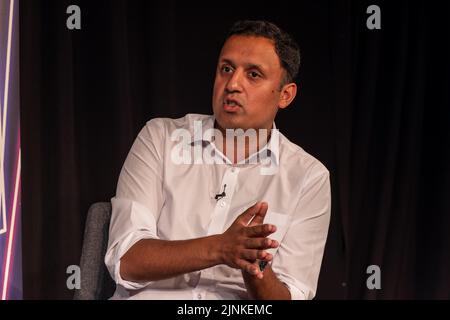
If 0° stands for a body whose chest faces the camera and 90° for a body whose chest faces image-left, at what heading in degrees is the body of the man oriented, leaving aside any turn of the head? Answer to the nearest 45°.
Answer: approximately 0°
